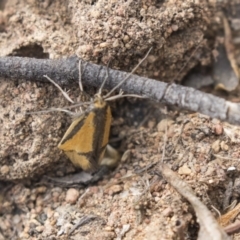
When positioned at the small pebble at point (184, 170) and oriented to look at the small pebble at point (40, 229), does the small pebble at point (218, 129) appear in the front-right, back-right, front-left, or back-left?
back-right

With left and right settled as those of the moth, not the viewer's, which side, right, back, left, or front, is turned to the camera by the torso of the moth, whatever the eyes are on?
back

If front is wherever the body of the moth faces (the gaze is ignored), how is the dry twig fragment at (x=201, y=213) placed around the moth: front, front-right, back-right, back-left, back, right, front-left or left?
back-right

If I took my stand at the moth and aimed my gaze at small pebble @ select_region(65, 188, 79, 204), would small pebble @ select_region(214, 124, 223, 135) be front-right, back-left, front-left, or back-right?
back-left

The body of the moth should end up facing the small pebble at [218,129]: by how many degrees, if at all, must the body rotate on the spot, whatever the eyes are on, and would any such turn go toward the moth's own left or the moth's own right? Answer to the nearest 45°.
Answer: approximately 90° to the moth's own right

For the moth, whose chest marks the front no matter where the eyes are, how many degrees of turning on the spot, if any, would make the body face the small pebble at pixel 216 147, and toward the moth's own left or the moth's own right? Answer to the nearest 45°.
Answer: approximately 90° to the moth's own right
